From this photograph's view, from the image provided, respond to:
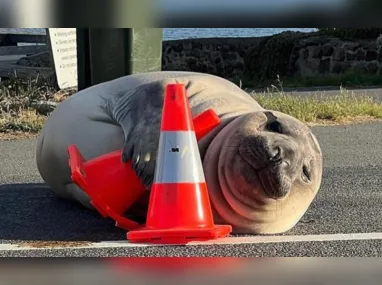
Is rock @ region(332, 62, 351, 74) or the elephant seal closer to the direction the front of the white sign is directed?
the elephant seal

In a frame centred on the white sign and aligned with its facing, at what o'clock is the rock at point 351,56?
The rock is roughly at 8 o'clock from the white sign.

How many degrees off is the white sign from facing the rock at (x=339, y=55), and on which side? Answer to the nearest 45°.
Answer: approximately 135° to its left

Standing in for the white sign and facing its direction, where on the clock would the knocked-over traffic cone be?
The knocked-over traffic cone is roughly at 12 o'clock from the white sign.

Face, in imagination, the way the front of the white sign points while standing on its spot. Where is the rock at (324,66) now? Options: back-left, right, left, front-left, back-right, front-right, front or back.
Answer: back-left

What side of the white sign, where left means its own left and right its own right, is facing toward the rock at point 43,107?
front

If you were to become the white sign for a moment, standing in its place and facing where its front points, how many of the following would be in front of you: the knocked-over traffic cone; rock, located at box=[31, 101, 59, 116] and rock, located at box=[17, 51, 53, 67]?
2

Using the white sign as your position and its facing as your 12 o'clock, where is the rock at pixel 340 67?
The rock is roughly at 8 o'clock from the white sign.

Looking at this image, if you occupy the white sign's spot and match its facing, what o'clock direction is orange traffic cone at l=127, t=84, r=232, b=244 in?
The orange traffic cone is roughly at 12 o'clock from the white sign.

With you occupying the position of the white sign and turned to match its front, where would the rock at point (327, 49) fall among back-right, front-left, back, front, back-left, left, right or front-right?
back-left

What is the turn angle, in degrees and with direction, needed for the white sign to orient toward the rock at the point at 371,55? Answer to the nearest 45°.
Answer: approximately 135° to its left

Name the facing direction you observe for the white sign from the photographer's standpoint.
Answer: facing the viewer

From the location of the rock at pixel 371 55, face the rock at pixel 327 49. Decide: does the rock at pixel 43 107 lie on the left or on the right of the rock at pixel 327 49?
left
